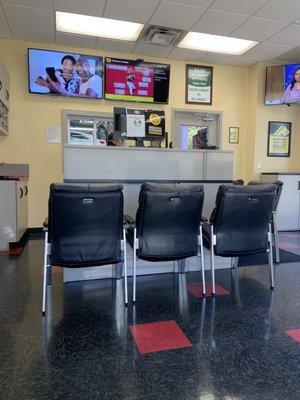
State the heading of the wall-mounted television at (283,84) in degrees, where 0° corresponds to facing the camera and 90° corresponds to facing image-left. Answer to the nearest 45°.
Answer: approximately 45°

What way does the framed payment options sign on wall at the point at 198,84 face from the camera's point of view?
toward the camera

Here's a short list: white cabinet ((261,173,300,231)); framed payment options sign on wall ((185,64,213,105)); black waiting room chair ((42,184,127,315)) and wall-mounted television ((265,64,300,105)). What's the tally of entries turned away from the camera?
1

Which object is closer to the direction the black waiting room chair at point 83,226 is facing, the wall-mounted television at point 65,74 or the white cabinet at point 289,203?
the wall-mounted television

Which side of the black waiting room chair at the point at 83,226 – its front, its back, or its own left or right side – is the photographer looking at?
back

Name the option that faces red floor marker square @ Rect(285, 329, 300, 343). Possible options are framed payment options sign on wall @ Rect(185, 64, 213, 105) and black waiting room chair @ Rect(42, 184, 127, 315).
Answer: the framed payment options sign on wall

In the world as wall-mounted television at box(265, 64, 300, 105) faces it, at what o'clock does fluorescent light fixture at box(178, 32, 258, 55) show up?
The fluorescent light fixture is roughly at 12 o'clock from the wall-mounted television.

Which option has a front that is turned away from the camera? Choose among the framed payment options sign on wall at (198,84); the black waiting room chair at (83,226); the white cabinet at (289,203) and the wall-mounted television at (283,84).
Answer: the black waiting room chair

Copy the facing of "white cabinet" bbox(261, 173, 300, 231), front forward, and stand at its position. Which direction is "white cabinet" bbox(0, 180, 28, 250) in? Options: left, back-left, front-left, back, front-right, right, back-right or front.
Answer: front-right

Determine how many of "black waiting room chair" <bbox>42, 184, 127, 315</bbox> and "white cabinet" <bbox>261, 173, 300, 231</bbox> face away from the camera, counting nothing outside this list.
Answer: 1

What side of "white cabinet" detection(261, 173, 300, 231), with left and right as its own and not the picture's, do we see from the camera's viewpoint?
front

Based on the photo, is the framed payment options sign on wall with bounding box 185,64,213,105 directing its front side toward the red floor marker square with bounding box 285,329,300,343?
yes

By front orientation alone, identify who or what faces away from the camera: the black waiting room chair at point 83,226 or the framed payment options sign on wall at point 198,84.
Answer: the black waiting room chair

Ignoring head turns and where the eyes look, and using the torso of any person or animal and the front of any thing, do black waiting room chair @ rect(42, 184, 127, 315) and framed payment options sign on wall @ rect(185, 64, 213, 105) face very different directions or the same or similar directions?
very different directions

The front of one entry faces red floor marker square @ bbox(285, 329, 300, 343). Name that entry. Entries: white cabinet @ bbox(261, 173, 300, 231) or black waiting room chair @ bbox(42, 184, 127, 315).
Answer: the white cabinet
